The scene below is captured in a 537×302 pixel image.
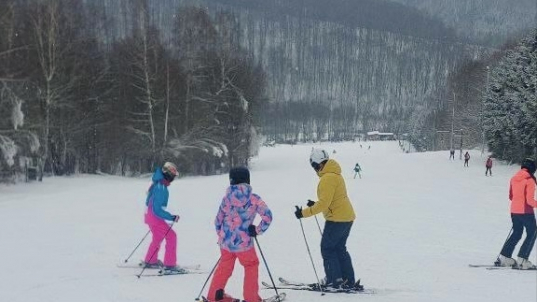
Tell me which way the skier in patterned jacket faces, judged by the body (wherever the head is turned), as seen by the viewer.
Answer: away from the camera

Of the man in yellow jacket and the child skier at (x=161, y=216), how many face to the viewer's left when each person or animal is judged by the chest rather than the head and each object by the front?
1

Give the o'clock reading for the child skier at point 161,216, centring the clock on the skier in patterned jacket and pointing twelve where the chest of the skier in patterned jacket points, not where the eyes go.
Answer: The child skier is roughly at 11 o'clock from the skier in patterned jacket.

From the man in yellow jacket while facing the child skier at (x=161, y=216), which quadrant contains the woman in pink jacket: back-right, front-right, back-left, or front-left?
back-right

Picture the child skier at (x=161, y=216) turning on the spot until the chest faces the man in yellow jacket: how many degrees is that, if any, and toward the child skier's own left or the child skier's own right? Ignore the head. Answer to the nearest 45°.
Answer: approximately 45° to the child skier's own right

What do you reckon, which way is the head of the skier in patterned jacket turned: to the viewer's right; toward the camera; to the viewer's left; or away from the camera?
away from the camera
